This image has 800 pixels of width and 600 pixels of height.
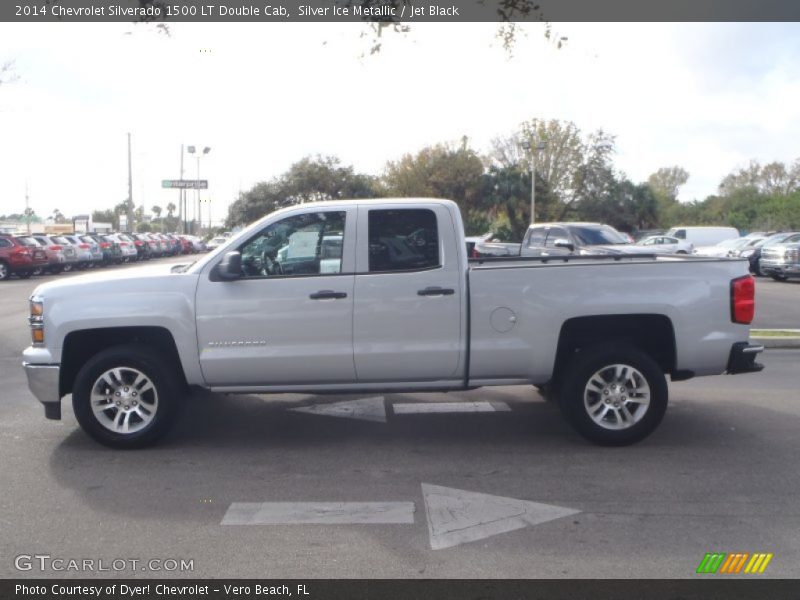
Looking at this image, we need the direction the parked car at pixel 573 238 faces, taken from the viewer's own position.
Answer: facing the viewer and to the right of the viewer

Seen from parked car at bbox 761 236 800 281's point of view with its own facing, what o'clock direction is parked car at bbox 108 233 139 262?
parked car at bbox 108 233 139 262 is roughly at 2 o'clock from parked car at bbox 761 236 800 281.

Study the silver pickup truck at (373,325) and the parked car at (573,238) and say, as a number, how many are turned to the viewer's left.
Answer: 1

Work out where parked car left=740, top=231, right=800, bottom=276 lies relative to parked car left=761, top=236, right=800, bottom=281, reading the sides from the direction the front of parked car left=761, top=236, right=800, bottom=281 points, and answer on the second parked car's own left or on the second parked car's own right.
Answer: on the second parked car's own right

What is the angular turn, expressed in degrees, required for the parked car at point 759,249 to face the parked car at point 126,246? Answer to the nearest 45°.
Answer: approximately 45° to its right

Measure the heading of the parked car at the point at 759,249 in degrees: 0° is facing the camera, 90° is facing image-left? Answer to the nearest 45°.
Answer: approximately 45°

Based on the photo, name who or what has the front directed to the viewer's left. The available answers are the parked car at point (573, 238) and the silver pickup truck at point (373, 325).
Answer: the silver pickup truck

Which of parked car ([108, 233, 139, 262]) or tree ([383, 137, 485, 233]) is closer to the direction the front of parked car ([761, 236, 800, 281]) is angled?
the parked car

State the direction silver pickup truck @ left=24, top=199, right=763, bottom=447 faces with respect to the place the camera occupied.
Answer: facing to the left of the viewer

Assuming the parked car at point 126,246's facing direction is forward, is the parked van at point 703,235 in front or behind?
behind

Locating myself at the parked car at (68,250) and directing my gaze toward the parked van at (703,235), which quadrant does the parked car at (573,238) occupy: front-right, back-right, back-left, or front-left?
front-right
